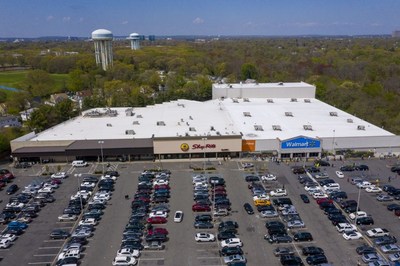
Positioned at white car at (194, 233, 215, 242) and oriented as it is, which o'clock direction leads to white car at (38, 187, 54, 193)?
white car at (38, 187, 54, 193) is roughly at 7 o'clock from white car at (194, 233, 215, 242).

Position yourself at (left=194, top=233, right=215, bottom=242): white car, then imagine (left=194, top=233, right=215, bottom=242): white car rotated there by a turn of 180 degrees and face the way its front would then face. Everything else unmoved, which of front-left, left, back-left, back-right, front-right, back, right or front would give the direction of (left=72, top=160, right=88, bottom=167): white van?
front-right

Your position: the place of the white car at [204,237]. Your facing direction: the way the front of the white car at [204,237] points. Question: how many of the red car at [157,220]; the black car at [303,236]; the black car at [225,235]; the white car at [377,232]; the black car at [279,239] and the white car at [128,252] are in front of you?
4

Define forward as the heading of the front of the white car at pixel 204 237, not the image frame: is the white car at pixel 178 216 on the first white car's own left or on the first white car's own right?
on the first white car's own left

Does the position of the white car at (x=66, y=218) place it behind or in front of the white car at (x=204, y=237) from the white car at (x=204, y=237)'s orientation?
behind

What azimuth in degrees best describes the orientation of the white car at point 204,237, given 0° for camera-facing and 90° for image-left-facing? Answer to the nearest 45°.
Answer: approximately 270°

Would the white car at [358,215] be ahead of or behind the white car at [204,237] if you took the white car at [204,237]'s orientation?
ahead

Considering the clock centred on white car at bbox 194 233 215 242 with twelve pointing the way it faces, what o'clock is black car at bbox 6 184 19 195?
The black car is roughly at 7 o'clock from the white car.

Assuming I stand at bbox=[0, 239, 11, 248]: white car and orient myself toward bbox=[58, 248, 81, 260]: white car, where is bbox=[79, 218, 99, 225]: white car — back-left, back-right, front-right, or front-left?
front-left

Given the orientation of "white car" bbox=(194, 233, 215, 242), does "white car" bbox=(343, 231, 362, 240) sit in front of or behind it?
in front
